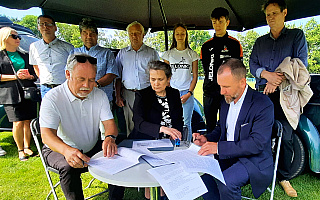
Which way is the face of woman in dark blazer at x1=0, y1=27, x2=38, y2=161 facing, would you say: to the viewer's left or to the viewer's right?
to the viewer's right

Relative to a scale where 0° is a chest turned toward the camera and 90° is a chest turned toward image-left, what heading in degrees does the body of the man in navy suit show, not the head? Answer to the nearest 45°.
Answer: approximately 45°

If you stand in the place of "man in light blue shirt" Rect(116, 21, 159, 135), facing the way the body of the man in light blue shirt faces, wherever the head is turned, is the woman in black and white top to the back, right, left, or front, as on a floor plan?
front

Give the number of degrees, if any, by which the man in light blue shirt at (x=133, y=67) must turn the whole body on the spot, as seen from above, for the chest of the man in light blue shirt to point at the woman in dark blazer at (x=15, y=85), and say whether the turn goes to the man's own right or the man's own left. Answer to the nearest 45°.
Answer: approximately 90° to the man's own right

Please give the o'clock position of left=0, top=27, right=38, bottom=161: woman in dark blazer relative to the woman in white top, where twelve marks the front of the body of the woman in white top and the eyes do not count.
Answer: The woman in dark blazer is roughly at 3 o'clock from the woman in white top.

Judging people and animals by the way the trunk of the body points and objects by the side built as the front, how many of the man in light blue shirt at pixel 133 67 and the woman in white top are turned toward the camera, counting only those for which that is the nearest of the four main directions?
2

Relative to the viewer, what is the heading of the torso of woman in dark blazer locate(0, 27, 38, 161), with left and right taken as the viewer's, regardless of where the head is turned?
facing the viewer and to the right of the viewer

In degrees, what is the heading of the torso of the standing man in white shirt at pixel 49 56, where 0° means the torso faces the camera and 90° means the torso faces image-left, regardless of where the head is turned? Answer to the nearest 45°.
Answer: approximately 0°

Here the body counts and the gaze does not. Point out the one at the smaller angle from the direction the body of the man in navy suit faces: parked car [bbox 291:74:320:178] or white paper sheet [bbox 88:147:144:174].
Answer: the white paper sheet
